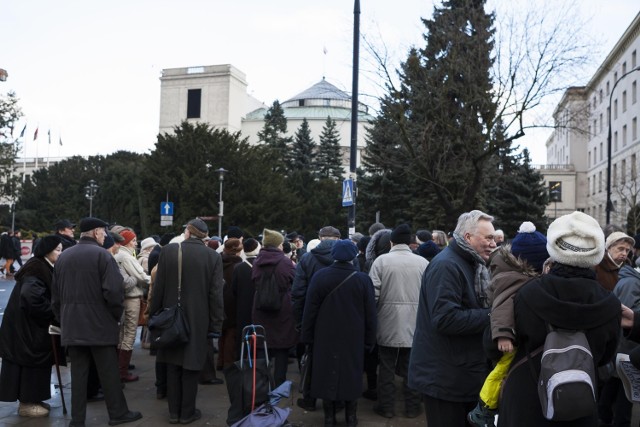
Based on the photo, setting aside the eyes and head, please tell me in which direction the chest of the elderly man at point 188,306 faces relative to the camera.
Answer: away from the camera

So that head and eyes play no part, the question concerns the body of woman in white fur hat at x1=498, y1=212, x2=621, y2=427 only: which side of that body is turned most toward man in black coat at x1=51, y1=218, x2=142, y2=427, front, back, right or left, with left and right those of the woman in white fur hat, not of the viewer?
left

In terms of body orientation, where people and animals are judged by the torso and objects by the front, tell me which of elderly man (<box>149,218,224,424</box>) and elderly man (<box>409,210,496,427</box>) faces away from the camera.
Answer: elderly man (<box>149,218,224,424</box>)

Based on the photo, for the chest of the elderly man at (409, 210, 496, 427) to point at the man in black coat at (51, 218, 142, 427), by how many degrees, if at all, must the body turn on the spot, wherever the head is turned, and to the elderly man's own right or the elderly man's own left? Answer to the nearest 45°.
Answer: approximately 180°

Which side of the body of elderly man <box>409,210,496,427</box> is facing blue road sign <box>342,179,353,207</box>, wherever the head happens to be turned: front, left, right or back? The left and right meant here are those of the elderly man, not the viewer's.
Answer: left

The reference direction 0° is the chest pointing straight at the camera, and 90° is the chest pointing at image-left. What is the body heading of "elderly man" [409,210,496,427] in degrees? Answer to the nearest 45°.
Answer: approximately 270°

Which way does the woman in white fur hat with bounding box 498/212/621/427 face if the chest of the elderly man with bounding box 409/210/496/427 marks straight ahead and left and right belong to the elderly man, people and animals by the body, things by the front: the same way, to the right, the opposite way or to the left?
to the left

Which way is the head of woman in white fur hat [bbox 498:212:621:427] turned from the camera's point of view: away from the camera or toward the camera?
away from the camera

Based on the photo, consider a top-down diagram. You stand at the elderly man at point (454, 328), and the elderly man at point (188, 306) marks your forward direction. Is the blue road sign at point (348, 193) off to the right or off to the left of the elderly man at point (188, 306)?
right

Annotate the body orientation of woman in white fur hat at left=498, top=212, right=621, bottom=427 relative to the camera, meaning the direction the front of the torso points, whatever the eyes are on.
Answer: away from the camera

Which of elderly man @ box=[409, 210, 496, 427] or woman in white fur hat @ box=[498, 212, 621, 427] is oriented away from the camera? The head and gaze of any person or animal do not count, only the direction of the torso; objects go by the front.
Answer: the woman in white fur hat

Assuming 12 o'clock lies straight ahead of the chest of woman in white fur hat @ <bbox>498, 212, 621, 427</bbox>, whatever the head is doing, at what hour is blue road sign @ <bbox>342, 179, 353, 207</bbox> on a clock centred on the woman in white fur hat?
The blue road sign is roughly at 11 o'clock from the woman in white fur hat.

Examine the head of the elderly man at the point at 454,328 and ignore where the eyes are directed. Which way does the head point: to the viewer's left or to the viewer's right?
to the viewer's right
